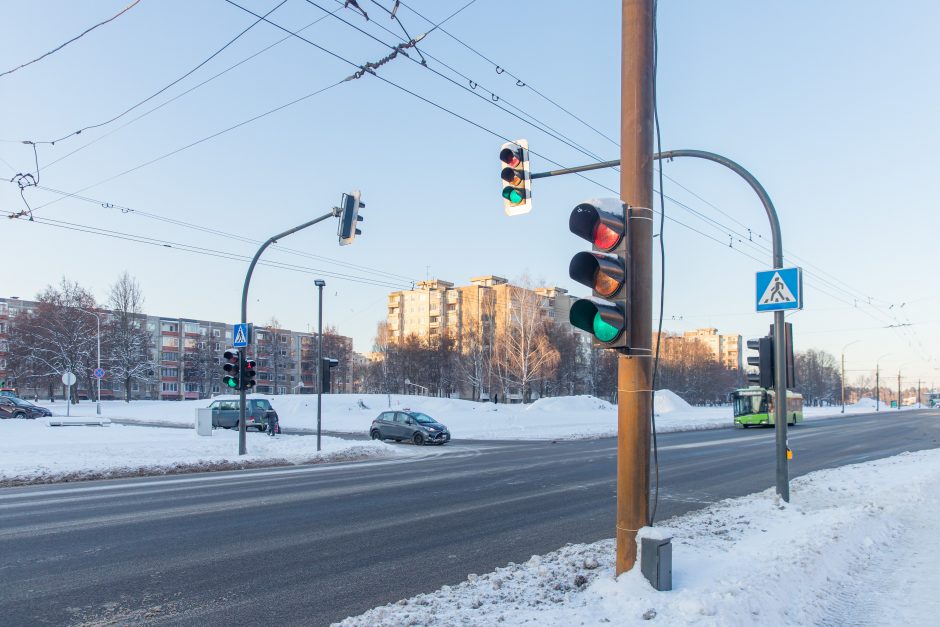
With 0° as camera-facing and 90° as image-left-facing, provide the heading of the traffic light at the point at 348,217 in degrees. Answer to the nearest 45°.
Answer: approximately 225°

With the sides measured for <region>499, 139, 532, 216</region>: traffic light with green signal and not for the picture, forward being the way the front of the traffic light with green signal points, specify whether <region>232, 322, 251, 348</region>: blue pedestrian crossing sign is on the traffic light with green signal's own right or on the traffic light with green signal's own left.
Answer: on the traffic light with green signal's own right

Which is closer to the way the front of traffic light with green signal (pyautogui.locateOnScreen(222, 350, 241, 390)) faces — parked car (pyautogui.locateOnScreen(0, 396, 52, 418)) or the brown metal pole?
the brown metal pole

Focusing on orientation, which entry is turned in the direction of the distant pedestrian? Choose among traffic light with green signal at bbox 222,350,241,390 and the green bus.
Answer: the green bus

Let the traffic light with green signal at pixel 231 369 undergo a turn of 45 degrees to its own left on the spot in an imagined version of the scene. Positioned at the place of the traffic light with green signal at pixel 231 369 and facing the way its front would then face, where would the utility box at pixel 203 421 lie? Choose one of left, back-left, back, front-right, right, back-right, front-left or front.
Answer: back

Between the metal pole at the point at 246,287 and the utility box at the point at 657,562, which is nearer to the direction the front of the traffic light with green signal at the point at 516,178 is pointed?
the utility box

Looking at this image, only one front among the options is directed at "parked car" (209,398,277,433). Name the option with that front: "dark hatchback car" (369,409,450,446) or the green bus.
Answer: the green bus

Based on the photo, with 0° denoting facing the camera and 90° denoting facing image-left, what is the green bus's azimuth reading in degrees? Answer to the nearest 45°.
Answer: approximately 45°

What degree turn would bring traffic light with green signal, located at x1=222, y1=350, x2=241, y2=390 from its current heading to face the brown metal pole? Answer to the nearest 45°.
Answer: approximately 45° to its left
